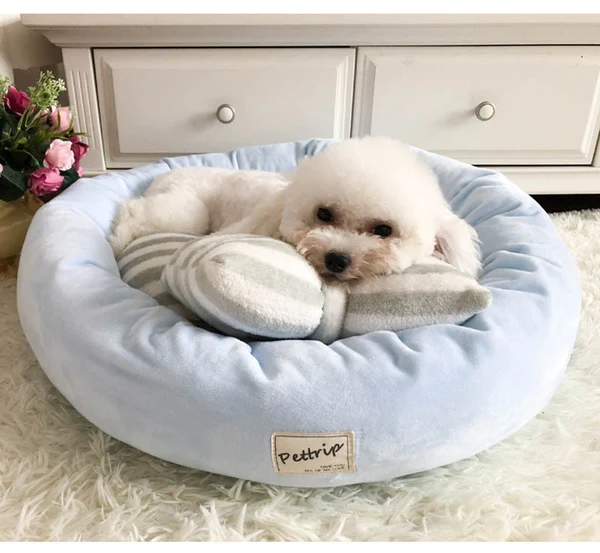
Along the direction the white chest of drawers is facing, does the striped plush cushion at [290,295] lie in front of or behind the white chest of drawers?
in front

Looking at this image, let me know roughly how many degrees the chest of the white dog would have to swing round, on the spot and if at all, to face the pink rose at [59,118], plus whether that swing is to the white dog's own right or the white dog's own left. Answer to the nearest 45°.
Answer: approximately 180°

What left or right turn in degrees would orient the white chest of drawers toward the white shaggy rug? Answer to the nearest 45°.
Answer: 0° — it already faces it

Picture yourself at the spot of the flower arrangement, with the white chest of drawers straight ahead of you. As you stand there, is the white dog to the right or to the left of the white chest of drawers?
right

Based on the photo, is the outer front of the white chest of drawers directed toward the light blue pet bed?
yes

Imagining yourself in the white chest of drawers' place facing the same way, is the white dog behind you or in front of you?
in front

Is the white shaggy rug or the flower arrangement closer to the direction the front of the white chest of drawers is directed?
the white shaggy rug

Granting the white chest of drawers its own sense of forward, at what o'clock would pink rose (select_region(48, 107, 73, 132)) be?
The pink rose is roughly at 2 o'clock from the white chest of drawers.

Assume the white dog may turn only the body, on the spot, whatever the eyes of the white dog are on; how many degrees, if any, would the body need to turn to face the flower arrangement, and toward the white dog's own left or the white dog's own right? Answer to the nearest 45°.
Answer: approximately 180°

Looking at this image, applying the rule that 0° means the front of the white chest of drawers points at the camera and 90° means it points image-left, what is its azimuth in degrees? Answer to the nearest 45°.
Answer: approximately 0°

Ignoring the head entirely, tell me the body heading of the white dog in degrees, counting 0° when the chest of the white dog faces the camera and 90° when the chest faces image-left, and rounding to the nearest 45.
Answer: approximately 315°
